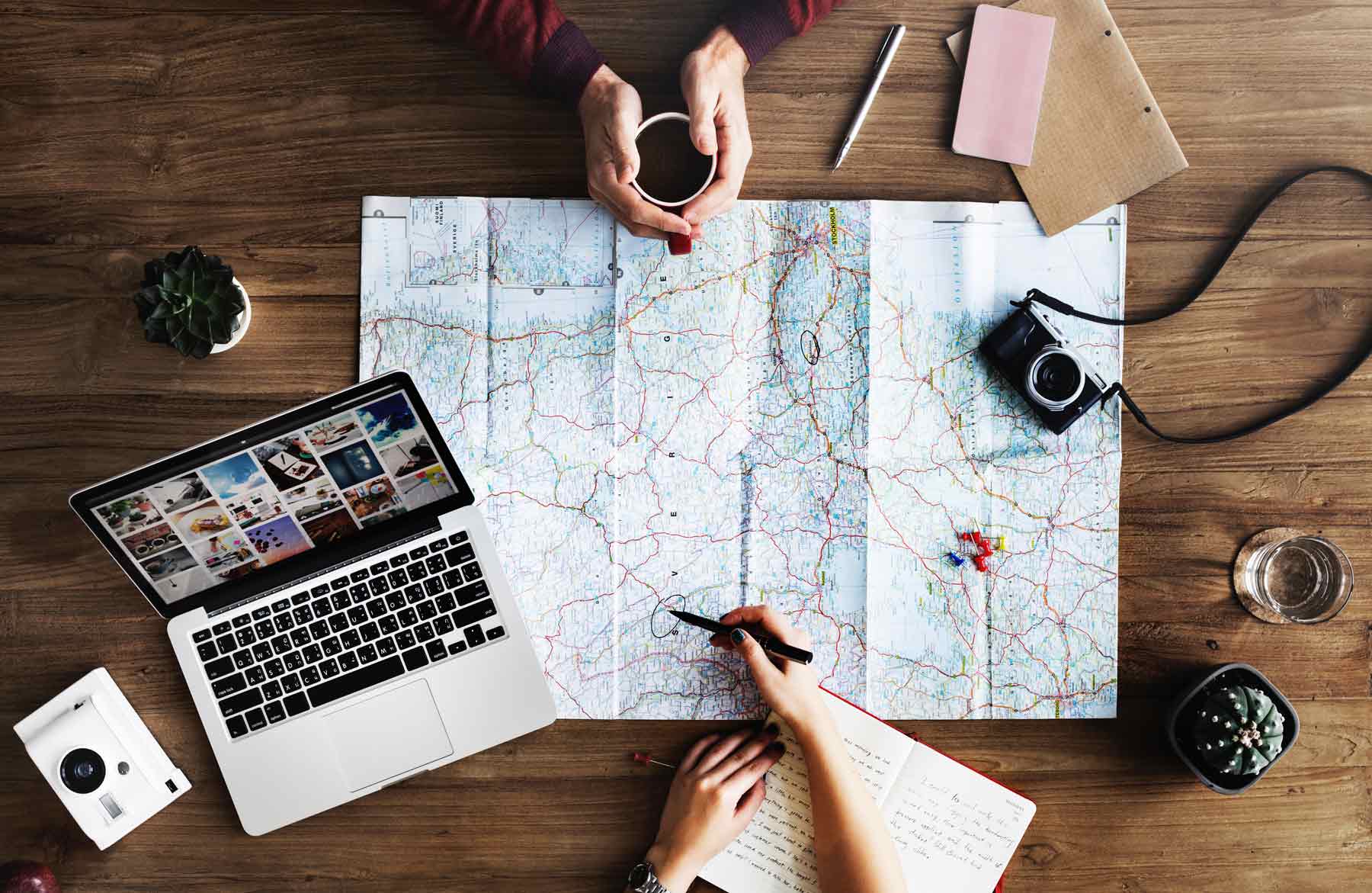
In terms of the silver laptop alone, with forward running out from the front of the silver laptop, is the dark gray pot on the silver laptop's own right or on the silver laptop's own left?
on the silver laptop's own left

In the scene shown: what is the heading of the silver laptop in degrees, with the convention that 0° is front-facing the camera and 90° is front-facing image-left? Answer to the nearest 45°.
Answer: approximately 0°
